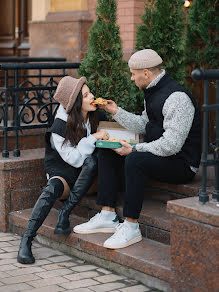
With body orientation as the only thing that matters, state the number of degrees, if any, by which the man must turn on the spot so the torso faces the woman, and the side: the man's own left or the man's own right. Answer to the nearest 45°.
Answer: approximately 45° to the man's own right

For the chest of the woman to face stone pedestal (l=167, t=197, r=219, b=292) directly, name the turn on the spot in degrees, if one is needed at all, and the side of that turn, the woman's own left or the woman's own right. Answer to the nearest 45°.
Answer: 0° — they already face it

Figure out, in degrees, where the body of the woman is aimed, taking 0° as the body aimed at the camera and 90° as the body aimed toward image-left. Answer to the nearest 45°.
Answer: approximately 315°

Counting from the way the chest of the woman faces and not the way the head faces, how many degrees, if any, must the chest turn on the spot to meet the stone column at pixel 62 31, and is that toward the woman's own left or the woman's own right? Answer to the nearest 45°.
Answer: approximately 135° to the woman's own left

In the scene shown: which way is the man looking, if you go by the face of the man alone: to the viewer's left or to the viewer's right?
to the viewer's left

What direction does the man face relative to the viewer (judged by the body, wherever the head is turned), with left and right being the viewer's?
facing to the left of the viewer

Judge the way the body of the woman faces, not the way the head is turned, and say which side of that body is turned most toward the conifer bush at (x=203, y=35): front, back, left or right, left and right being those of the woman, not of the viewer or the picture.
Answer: left
